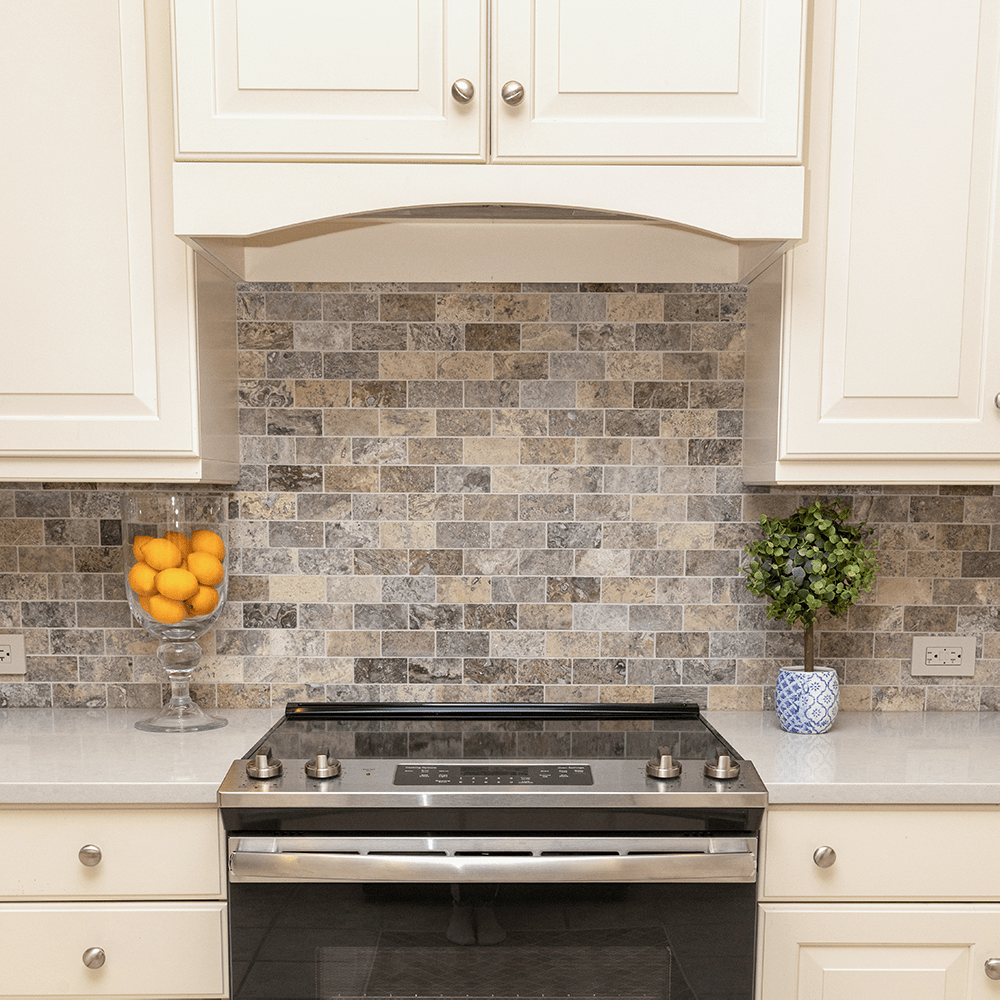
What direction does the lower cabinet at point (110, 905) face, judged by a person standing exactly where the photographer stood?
facing the viewer

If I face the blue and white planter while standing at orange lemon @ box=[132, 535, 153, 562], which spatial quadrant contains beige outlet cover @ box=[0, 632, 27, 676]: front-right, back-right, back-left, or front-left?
back-left

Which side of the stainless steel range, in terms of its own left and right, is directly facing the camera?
front

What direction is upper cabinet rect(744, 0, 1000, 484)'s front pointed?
toward the camera

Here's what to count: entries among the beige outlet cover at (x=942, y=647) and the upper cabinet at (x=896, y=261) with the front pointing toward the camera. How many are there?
2

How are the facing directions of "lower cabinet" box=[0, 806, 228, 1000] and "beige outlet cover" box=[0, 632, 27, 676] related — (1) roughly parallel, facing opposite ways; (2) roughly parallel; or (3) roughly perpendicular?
roughly parallel

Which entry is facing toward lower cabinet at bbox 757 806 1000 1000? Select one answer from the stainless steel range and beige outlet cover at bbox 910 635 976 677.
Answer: the beige outlet cover

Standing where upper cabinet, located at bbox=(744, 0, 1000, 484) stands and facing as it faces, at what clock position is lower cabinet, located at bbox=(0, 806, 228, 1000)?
The lower cabinet is roughly at 2 o'clock from the upper cabinet.

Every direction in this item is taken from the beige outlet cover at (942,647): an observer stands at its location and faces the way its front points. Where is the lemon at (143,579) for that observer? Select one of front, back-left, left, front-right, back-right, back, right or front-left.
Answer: front-right

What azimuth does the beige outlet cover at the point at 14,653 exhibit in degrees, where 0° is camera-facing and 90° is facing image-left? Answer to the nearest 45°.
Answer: approximately 0°

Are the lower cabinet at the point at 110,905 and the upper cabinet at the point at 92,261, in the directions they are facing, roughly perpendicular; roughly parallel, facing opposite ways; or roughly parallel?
roughly parallel
